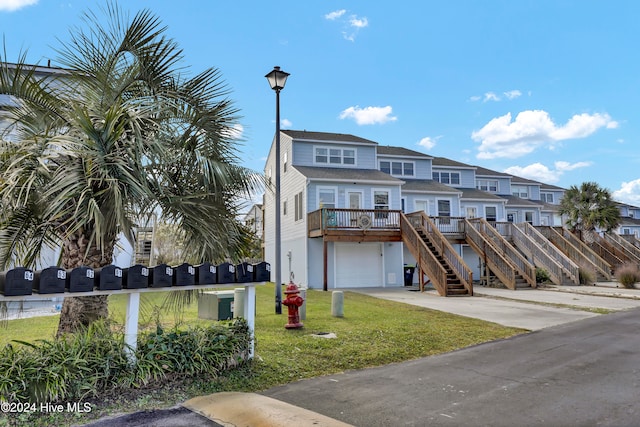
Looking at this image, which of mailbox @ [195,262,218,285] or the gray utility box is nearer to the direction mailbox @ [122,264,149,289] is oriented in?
the mailbox

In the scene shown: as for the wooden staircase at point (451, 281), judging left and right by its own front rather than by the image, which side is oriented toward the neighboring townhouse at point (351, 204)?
back

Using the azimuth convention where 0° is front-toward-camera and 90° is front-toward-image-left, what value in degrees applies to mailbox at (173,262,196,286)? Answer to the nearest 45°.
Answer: approximately 315°

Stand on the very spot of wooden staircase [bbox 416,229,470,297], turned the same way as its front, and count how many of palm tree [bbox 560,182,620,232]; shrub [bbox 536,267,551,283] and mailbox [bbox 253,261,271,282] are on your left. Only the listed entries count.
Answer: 2

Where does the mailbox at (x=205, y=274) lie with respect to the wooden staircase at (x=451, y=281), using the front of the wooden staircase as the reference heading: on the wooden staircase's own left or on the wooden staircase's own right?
on the wooden staircase's own right

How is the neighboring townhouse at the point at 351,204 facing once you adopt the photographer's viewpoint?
facing the viewer and to the right of the viewer

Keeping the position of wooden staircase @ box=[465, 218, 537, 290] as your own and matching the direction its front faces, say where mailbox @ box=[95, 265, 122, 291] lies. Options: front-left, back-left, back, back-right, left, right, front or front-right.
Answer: front-right

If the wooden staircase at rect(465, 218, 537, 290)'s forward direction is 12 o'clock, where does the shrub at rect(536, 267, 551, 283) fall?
The shrub is roughly at 10 o'clock from the wooden staircase.
